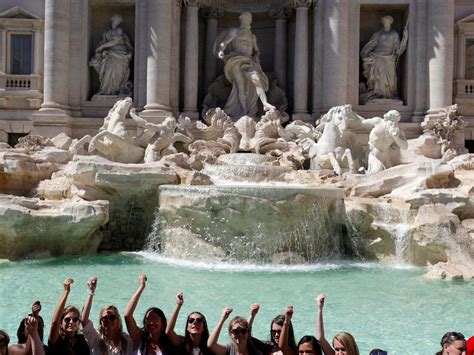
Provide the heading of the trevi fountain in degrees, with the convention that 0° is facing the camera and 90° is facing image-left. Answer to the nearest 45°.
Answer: approximately 0°
